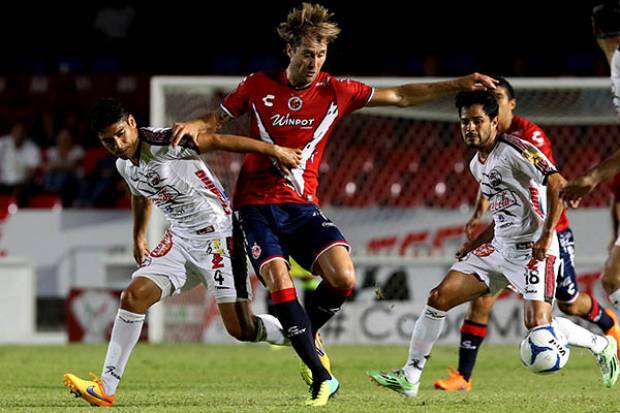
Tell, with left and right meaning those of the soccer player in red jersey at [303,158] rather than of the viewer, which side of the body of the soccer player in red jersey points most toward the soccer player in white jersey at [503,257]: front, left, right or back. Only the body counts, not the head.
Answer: left

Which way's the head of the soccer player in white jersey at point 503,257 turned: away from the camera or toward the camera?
toward the camera

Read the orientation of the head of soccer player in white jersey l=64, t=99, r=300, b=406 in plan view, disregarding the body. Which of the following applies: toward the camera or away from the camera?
toward the camera

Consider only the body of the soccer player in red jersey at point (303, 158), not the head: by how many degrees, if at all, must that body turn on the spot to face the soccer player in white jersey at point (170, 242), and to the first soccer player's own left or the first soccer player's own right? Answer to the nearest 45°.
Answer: approximately 90° to the first soccer player's own right

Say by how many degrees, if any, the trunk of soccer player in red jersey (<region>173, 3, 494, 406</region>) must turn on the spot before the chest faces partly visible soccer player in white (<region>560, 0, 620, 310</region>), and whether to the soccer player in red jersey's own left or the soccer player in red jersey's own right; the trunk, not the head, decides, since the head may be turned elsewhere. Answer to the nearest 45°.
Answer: approximately 45° to the soccer player in red jersey's own left

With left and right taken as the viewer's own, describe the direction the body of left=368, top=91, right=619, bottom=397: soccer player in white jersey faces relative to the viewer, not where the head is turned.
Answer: facing the viewer and to the left of the viewer

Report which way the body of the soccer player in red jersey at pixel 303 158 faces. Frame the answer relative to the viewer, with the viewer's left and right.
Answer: facing the viewer

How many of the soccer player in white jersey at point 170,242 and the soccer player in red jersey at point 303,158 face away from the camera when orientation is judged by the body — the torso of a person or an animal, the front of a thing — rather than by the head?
0

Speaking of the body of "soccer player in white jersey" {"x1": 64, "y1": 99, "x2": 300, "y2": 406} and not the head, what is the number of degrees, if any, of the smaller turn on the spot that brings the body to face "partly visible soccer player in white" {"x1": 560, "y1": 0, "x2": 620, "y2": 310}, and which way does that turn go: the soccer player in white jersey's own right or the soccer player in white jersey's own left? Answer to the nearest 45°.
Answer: approximately 90° to the soccer player in white jersey's own left
